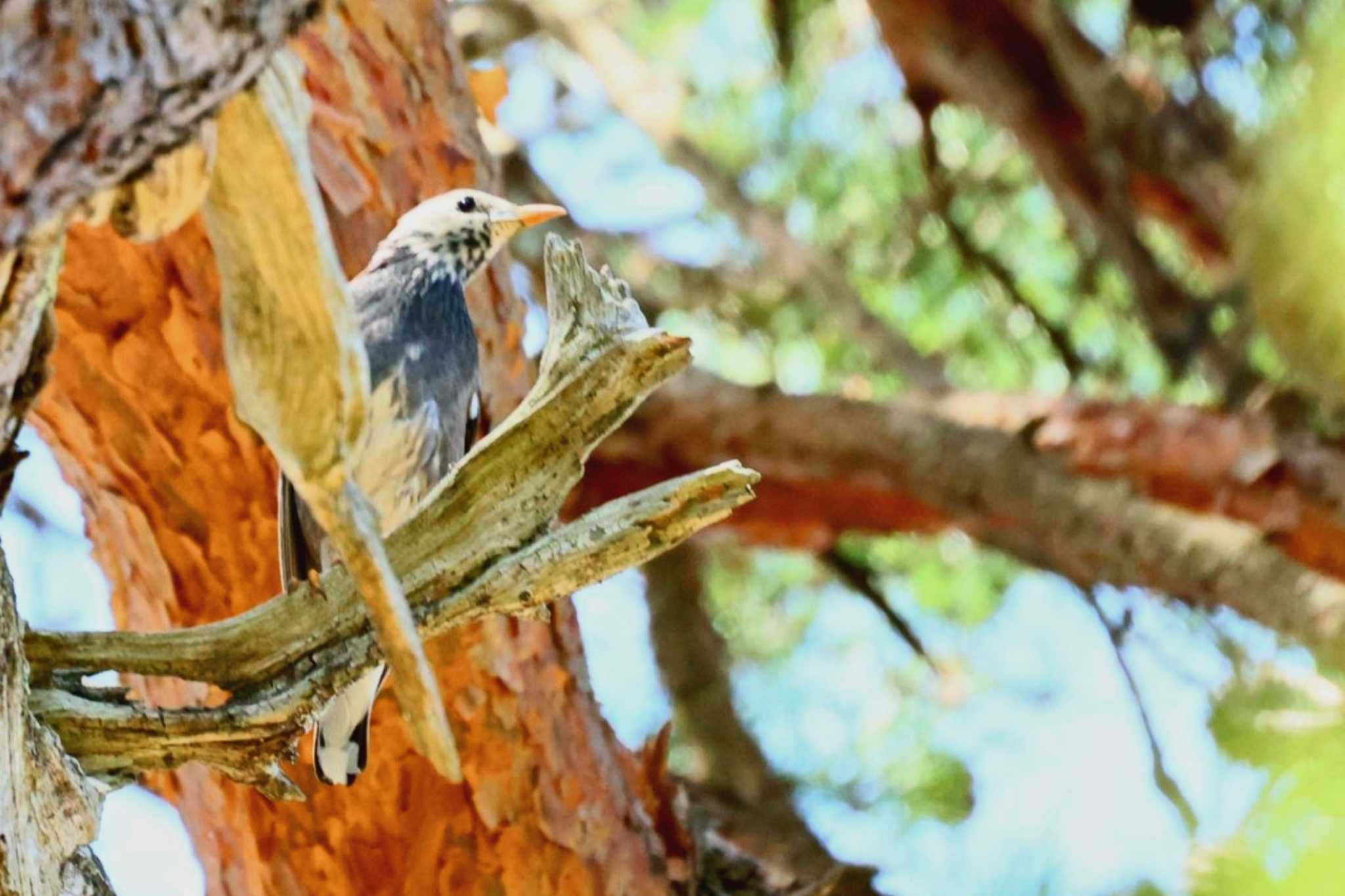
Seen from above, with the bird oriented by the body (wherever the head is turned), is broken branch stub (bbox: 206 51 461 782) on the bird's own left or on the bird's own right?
on the bird's own right
